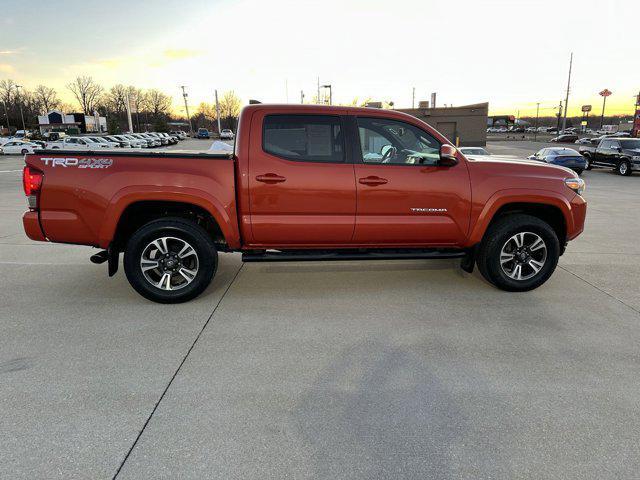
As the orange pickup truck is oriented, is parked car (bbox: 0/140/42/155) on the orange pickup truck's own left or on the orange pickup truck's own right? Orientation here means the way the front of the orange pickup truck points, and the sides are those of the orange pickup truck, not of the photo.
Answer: on the orange pickup truck's own left

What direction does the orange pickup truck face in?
to the viewer's right

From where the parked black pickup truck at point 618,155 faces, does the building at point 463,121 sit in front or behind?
behind

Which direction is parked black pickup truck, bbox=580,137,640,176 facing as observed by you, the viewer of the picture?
facing the viewer and to the right of the viewer

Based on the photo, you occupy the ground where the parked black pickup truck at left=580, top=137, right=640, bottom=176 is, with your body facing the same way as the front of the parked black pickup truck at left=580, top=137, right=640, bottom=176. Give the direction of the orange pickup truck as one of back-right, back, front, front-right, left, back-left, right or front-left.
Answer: front-right

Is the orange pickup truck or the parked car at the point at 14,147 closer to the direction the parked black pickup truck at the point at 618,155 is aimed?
the orange pickup truck

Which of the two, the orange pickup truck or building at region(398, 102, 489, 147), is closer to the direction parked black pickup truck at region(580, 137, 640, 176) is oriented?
the orange pickup truck

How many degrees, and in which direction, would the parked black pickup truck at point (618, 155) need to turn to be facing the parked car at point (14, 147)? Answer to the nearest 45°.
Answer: approximately 135° to its right

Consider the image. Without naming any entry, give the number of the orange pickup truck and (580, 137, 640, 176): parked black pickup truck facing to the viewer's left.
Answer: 0

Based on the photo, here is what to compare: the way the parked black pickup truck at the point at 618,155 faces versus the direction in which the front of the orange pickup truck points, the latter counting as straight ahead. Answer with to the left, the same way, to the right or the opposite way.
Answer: to the right

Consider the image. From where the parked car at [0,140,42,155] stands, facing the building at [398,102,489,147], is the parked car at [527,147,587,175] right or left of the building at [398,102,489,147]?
right
